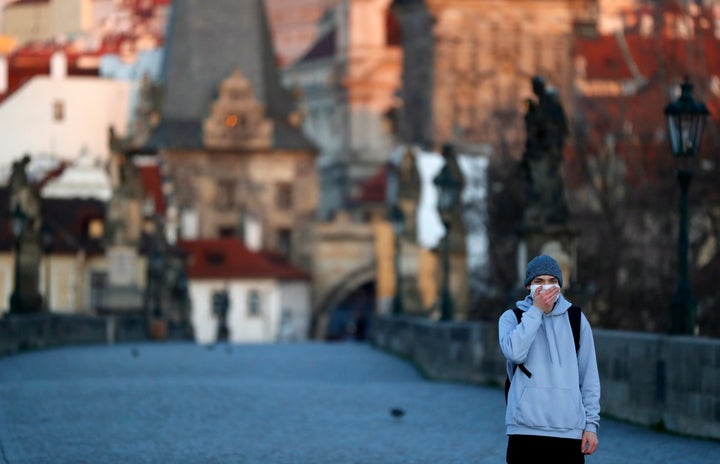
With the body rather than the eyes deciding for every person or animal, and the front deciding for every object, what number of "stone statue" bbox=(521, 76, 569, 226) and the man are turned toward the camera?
1

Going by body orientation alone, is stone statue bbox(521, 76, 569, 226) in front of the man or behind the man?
behind

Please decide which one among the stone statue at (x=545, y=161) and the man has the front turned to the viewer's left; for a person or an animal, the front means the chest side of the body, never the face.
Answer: the stone statue

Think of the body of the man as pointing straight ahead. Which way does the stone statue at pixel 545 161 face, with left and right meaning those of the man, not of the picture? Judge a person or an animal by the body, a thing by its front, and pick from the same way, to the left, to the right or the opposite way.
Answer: to the right

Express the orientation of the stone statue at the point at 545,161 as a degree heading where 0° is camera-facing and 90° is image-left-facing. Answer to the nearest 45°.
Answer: approximately 90°

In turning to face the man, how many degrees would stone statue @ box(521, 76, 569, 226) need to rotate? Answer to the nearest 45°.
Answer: approximately 90° to its left

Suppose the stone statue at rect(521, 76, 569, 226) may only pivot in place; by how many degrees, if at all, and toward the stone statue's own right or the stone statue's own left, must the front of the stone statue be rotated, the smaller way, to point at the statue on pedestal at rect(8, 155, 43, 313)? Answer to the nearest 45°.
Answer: approximately 45° to the stone statue's own right

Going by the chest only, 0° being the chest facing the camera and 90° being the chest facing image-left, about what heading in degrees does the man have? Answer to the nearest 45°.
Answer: approximately 0°
